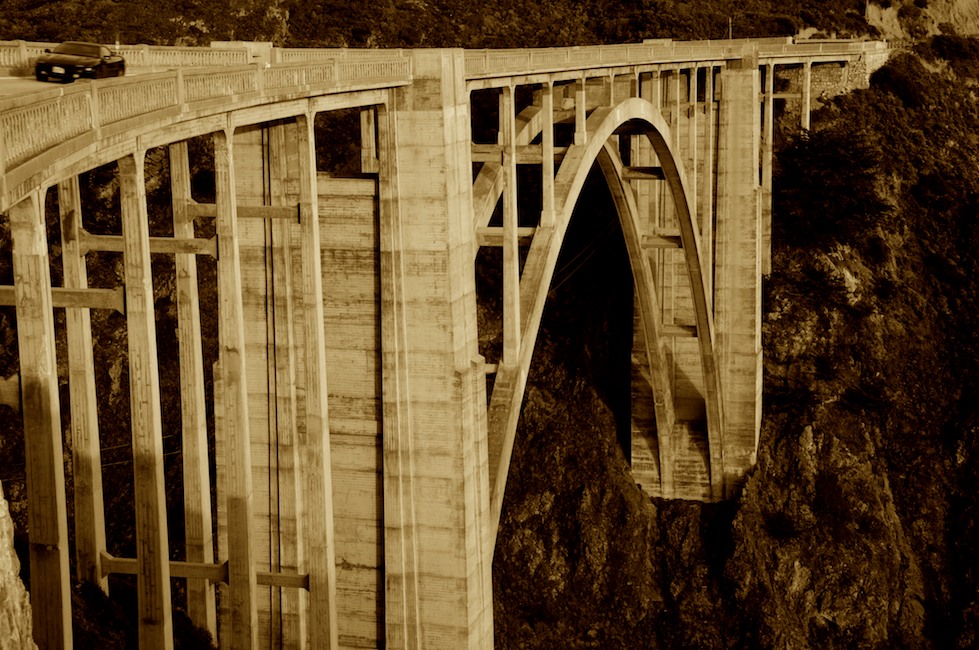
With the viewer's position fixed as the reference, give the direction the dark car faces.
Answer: facing the viewer and to the left of the viewer
